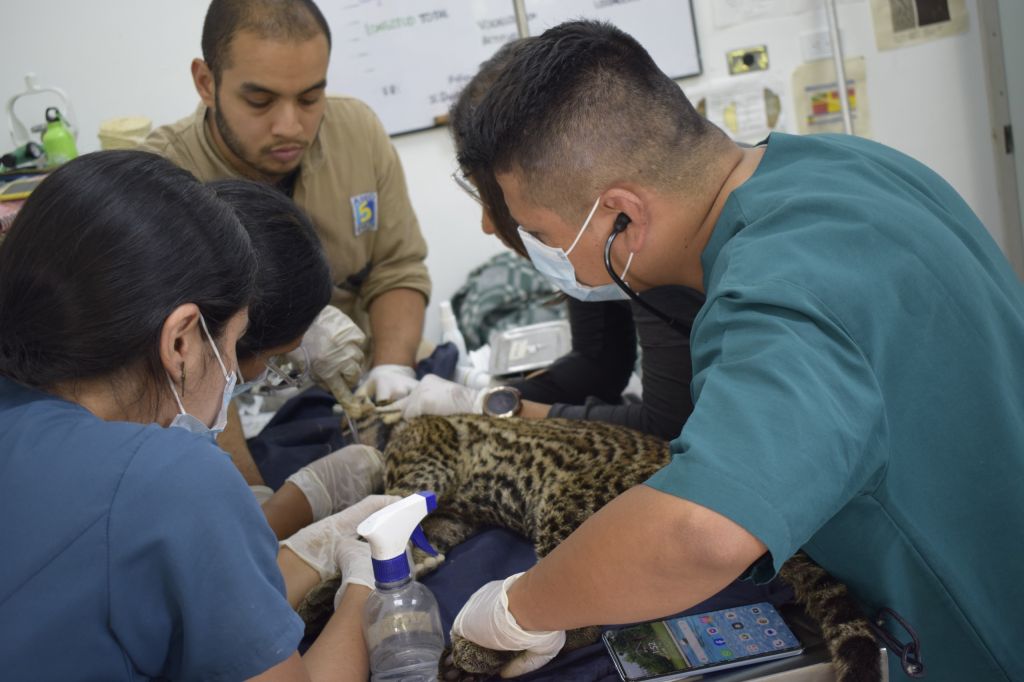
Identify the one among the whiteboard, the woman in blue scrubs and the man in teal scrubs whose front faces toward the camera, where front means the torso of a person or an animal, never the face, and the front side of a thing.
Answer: the whiteboard

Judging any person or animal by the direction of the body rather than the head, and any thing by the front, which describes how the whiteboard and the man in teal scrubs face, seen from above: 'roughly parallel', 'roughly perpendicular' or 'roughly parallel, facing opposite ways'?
roughly perpendicular

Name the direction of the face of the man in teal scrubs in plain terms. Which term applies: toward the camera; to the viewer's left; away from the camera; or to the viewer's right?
to the viewer's left

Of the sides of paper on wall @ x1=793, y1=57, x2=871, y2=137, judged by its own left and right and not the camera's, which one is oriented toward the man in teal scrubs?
front

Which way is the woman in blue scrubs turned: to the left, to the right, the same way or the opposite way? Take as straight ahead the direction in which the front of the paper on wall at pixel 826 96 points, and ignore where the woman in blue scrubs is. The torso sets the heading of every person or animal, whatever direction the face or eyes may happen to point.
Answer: the opposite way

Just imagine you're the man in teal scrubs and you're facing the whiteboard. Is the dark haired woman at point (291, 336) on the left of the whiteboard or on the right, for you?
left

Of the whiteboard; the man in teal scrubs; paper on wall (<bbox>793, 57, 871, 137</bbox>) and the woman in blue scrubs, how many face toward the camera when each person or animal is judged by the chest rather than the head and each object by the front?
2

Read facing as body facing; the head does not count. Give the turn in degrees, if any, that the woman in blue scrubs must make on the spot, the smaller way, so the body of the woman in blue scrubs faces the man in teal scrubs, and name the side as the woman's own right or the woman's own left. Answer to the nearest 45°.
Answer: approximately 45° to the woman's own right

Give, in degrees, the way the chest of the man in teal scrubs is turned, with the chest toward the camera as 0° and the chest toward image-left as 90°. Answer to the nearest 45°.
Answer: approximately 90°

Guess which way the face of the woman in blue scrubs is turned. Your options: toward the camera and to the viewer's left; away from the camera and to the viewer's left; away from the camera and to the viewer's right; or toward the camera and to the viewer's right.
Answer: away from the camera and to the viewer's right

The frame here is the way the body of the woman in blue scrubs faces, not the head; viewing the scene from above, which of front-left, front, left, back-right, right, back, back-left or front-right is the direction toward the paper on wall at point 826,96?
front

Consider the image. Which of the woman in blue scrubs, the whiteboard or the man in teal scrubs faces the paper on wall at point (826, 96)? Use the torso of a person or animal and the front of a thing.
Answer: the woman in blue scrubs

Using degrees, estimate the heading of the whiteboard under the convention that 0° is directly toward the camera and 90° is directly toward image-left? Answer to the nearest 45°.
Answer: approximately 0°

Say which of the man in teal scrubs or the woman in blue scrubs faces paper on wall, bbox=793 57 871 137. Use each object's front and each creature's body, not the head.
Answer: the woman in blue scrubs

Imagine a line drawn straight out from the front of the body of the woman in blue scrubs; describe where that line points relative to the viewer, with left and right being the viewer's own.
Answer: facing away from the viewer and to the right of the viewer

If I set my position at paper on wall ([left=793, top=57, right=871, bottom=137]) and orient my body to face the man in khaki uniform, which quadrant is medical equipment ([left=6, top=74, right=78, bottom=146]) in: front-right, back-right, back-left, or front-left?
front-right

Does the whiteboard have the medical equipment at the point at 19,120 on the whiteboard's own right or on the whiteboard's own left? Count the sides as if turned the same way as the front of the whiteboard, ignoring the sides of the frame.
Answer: on the whiteboard's own right
